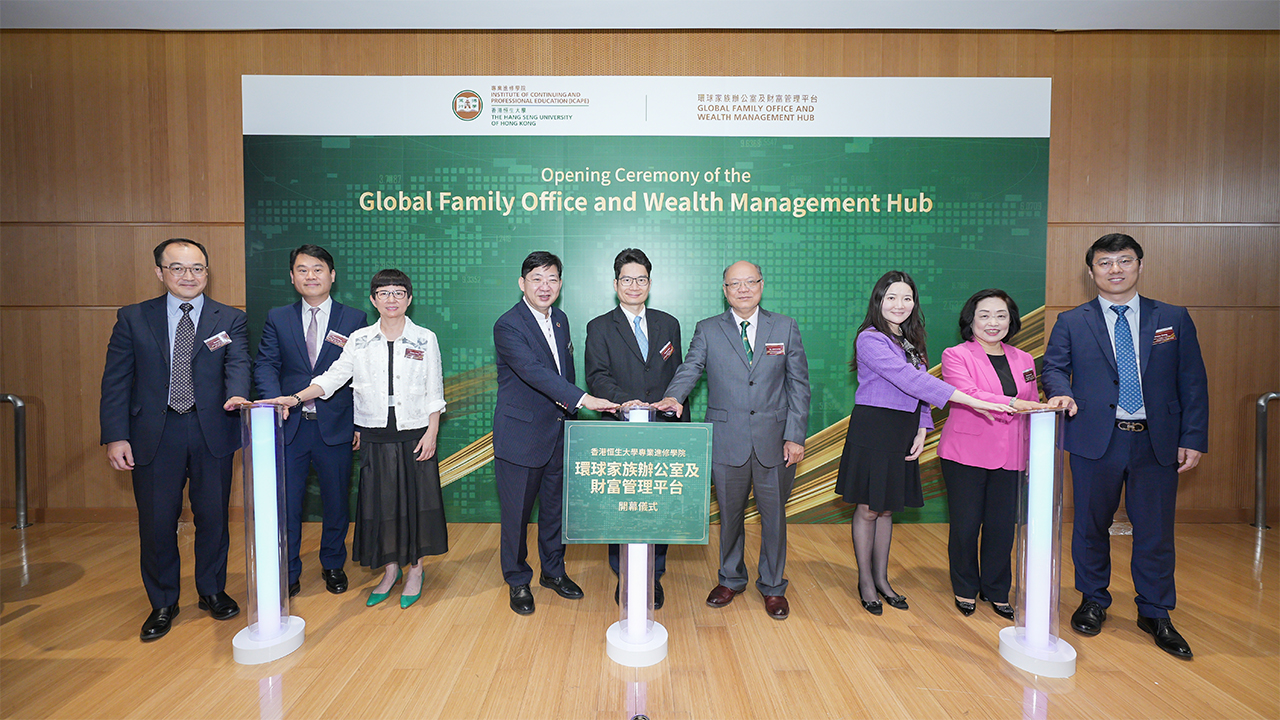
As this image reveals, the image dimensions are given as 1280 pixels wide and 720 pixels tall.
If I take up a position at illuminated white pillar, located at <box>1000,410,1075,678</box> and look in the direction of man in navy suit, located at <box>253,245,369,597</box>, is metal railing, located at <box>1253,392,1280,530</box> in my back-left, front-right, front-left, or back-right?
back-right

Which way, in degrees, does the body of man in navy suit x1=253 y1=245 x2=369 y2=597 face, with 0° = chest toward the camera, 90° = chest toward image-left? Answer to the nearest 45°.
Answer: approximately 0°

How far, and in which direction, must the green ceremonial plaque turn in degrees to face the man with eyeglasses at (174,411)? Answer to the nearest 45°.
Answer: approximately 90° to its right

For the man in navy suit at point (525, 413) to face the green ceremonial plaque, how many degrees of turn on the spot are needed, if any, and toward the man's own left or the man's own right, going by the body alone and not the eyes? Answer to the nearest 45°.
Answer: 0° — they already face it
